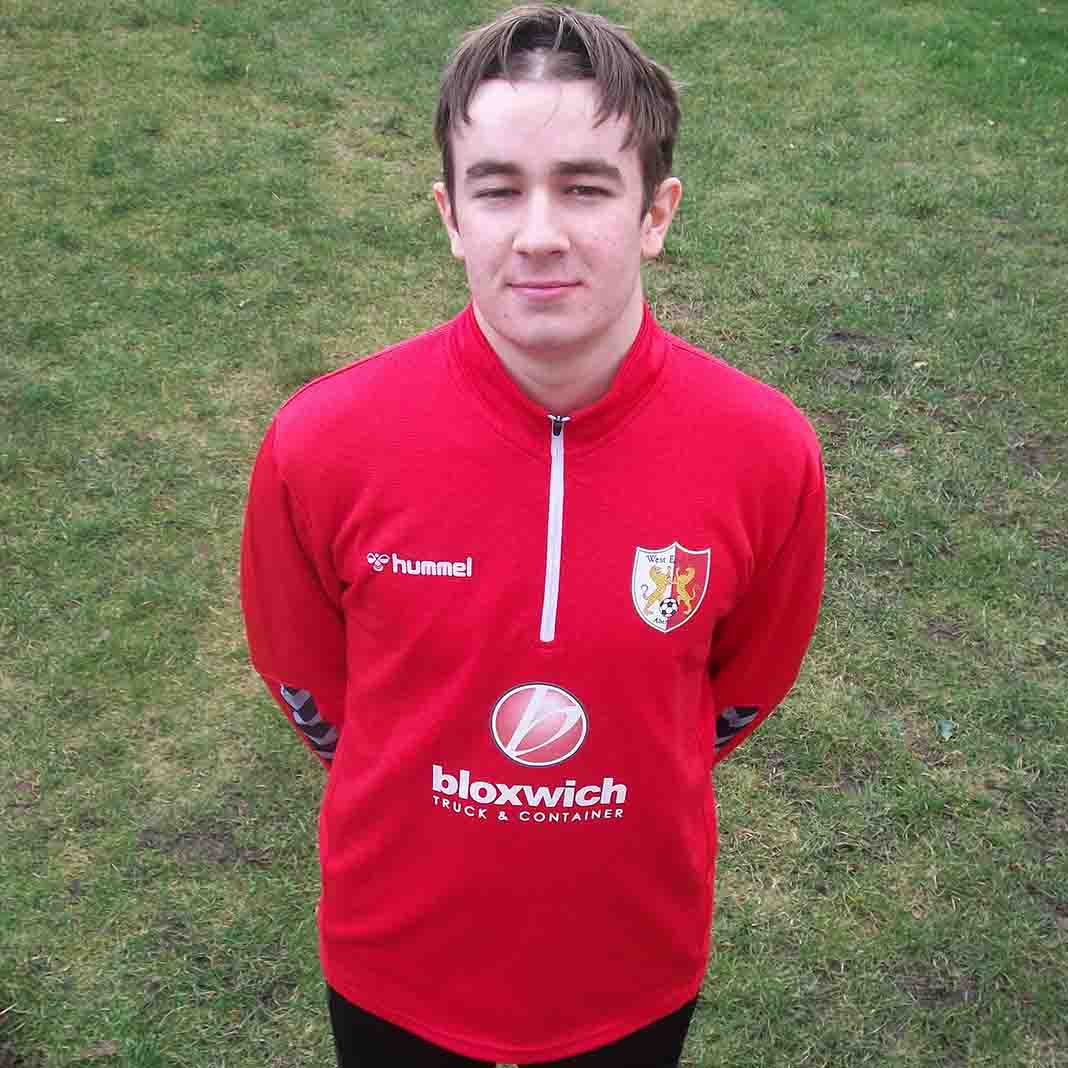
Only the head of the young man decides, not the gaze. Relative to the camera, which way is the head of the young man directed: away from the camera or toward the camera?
toward the camera

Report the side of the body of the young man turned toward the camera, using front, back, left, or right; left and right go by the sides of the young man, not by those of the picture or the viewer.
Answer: front
